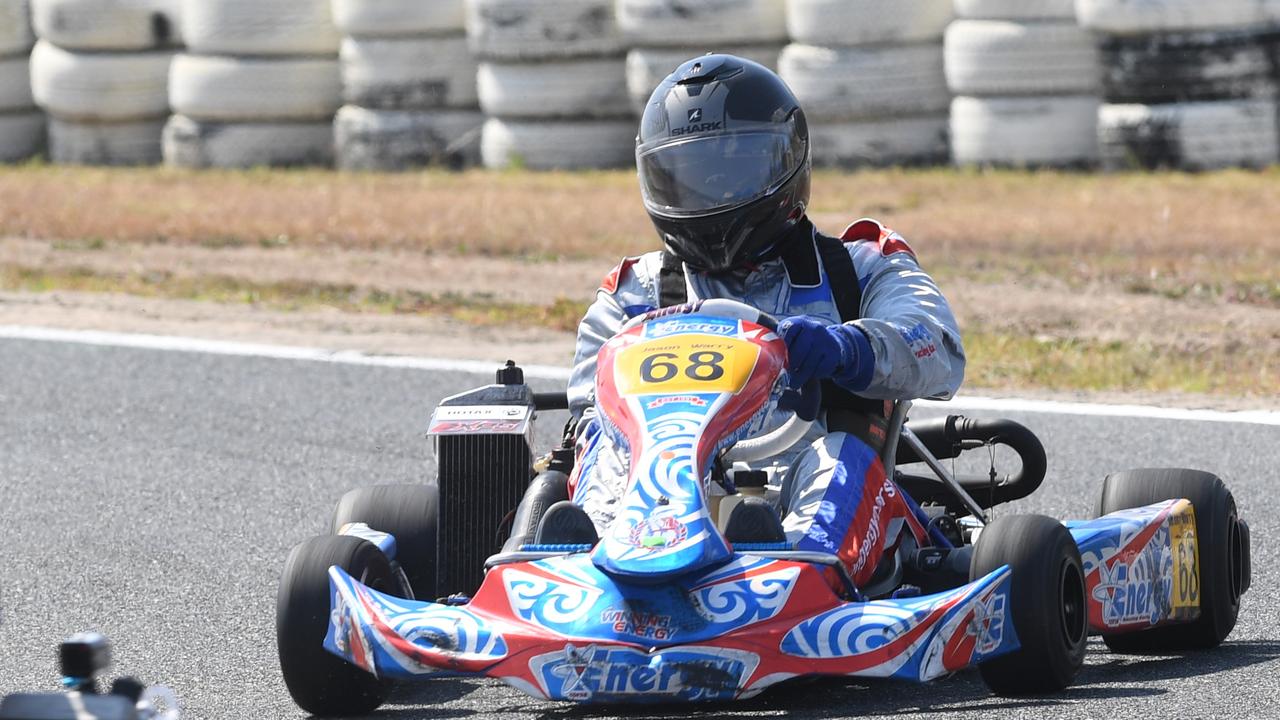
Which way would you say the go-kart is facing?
toward the camera

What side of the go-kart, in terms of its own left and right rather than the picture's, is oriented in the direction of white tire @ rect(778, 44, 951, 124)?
back

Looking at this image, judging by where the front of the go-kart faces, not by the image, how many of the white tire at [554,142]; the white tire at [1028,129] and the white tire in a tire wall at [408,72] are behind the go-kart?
3

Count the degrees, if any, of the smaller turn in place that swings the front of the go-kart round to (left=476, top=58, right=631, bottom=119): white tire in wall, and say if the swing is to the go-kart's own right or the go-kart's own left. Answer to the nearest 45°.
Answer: approximately 180°

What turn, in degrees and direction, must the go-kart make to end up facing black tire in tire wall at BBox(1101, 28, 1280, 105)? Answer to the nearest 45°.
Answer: approximately 180°

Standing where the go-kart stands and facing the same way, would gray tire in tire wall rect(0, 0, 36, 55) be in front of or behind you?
behind

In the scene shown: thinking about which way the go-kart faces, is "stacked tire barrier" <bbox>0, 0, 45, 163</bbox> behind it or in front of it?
behind

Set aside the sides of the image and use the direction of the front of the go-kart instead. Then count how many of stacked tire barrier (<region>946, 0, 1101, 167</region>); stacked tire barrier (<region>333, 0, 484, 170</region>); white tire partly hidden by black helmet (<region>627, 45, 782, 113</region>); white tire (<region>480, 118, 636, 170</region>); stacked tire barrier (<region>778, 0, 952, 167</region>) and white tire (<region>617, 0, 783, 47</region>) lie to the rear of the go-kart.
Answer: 6

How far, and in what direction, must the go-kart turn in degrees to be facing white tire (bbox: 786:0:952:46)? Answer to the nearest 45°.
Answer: approximately 180°

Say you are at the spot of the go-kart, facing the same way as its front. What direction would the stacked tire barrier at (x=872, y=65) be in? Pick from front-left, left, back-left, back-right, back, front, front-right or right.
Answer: back

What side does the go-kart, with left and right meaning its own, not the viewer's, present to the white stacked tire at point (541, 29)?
back

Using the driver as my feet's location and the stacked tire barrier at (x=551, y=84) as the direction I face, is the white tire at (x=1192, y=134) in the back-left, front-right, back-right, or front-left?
front-right

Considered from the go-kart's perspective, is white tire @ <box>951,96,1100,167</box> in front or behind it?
behind

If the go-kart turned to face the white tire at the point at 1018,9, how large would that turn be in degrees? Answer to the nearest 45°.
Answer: approximately 180°

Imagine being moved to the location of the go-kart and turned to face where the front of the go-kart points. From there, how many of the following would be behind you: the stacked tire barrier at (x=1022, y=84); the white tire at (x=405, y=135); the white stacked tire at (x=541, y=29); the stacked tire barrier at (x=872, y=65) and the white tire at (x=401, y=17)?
5

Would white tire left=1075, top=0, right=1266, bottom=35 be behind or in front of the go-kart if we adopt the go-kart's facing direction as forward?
behind

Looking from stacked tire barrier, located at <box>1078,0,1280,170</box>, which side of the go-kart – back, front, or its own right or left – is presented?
back

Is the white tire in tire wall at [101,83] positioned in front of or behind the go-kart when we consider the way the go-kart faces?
behind

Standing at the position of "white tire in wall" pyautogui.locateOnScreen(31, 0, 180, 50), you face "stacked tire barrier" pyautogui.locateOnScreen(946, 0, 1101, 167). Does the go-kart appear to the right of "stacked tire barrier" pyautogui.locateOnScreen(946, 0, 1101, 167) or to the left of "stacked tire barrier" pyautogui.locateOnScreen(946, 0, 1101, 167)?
right
